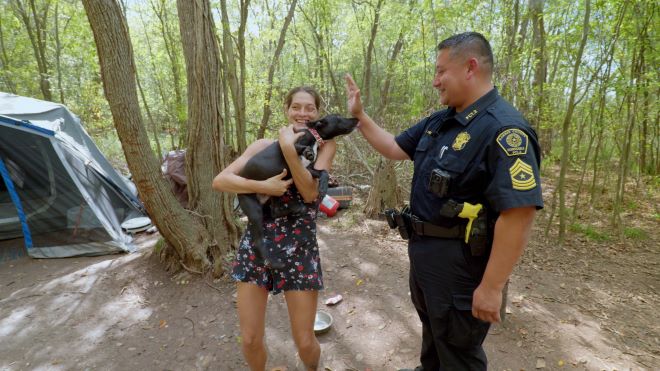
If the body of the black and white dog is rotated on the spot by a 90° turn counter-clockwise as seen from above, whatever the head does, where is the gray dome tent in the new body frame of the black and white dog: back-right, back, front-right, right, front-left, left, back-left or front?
front-left

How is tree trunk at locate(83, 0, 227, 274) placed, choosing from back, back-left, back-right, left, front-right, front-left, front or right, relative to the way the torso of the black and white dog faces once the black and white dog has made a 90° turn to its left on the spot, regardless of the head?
front-left

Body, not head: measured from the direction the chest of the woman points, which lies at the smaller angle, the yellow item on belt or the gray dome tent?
the yellow item on belt

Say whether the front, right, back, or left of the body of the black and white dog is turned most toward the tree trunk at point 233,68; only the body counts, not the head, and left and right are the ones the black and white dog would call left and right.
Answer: left

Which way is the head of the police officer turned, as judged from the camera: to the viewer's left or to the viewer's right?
to the viewer's left

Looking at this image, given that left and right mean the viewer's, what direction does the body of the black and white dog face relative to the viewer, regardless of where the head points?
facing to the right of the viewer

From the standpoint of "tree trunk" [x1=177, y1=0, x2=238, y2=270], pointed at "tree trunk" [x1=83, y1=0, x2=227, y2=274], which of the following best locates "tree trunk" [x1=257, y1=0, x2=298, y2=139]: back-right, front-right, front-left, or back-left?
back-right

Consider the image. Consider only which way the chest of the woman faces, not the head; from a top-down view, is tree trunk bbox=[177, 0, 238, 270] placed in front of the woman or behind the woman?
behind

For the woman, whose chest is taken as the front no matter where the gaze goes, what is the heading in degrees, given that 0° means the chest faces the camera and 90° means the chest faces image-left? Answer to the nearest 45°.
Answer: approximately 0°

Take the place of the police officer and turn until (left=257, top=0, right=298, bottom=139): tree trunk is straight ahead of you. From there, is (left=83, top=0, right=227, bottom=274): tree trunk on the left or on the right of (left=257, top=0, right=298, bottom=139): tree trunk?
left

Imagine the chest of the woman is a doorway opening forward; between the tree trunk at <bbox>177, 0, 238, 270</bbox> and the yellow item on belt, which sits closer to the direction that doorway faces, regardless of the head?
the yellow item on belt
